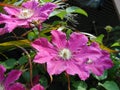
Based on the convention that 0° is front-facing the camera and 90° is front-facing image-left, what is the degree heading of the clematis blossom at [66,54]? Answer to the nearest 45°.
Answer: approximately 0°
